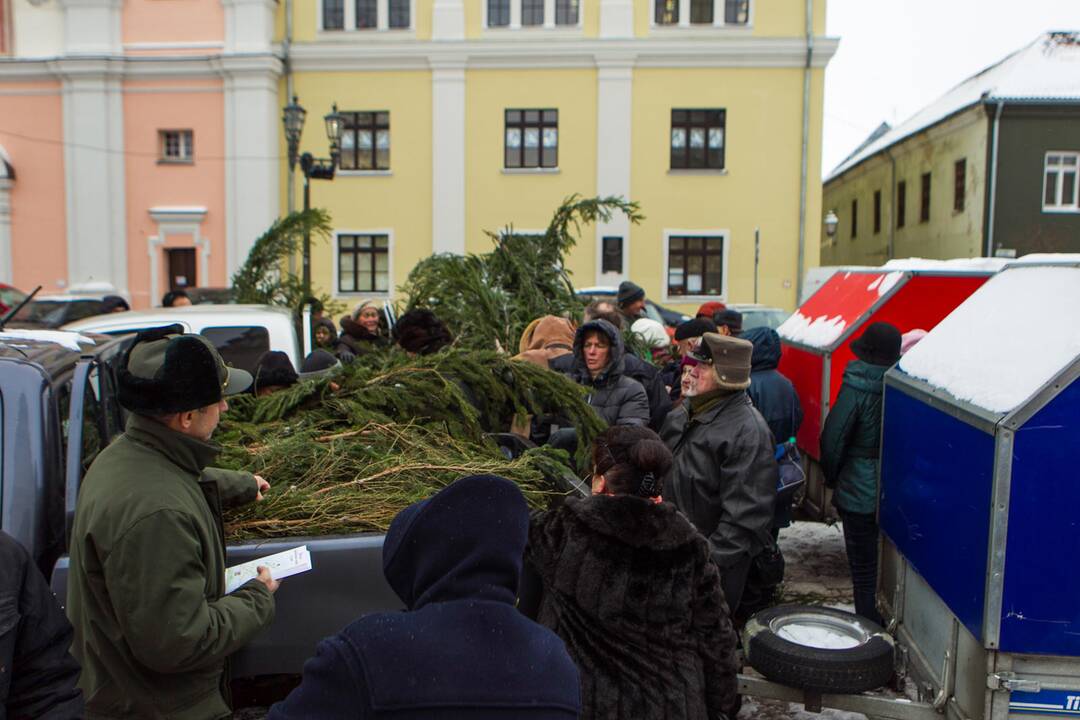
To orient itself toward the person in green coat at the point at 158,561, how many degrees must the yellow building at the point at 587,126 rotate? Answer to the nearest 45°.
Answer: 0° — it already faces them

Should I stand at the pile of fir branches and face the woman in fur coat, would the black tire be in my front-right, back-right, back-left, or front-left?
front-left

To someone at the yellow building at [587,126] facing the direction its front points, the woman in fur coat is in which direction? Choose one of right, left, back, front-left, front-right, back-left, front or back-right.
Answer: front

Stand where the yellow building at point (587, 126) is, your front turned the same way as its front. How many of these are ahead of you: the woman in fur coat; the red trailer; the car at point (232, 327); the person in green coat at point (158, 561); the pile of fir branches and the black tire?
6

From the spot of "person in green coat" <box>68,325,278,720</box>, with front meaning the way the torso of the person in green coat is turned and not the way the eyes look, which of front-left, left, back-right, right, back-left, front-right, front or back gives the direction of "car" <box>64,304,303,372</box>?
front-left

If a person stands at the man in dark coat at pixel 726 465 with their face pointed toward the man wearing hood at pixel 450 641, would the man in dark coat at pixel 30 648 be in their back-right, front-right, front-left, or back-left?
front-right

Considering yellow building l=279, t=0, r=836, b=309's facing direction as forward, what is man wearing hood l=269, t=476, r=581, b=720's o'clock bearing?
The man wearing hood is roughly at 12 o'clock from the yellow building.

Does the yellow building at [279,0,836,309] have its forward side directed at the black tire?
yes

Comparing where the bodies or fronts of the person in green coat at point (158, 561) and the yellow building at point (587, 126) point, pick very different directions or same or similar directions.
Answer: very different directions

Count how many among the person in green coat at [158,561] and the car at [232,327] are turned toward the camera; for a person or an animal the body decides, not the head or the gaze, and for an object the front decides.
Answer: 0

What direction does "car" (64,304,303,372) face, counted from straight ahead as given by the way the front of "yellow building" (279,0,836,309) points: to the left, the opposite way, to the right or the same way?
to the right

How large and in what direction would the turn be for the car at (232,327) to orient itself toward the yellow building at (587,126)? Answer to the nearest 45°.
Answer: approximately 135° to its right

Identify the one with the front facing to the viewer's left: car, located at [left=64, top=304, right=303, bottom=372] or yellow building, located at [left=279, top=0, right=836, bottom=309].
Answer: the car

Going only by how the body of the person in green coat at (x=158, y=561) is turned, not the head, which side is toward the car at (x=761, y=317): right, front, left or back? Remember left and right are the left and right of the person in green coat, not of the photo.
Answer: front

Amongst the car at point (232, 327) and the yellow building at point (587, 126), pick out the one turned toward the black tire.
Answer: the yellow building

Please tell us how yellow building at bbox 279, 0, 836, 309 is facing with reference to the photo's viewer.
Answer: facing the viewer

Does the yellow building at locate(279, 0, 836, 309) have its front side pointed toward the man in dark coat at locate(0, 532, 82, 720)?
yes

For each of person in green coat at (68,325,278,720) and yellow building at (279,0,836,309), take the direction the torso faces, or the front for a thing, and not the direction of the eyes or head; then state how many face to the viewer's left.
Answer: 0

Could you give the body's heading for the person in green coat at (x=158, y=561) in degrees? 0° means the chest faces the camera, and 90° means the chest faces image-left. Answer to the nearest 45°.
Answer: approximately 225°
